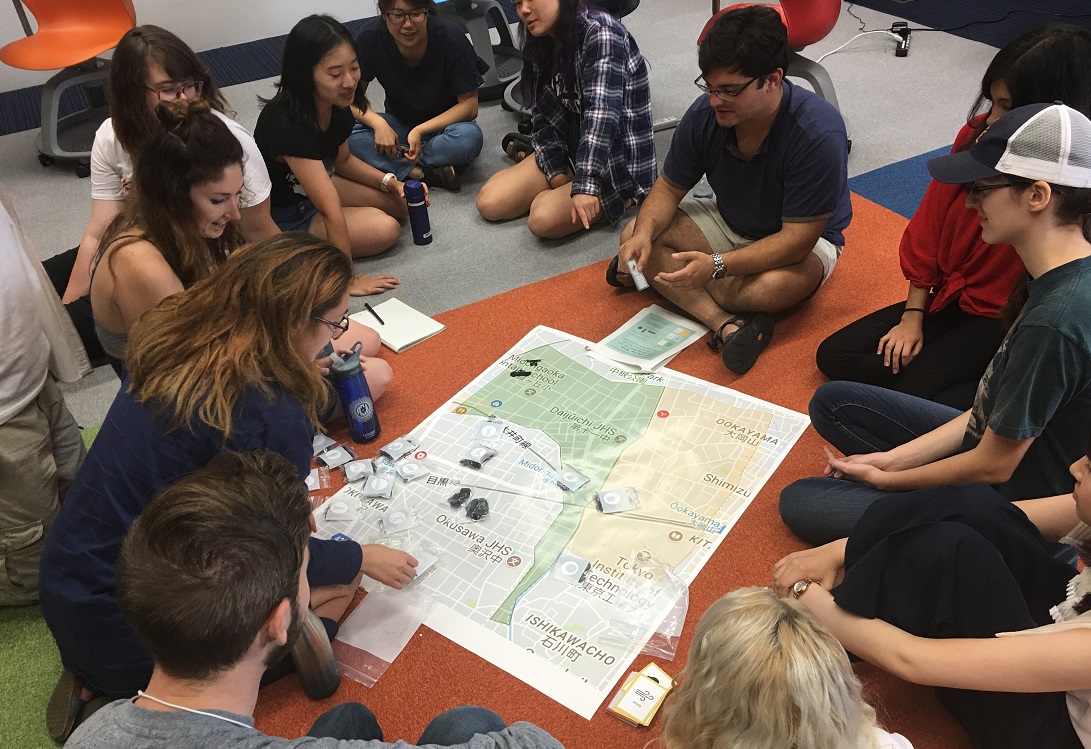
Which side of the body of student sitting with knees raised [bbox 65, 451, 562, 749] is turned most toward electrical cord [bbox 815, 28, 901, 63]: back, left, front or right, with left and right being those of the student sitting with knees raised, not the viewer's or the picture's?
front

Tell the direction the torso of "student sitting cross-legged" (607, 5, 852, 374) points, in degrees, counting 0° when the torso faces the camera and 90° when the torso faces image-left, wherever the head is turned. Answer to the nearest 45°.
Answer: approximately 45°

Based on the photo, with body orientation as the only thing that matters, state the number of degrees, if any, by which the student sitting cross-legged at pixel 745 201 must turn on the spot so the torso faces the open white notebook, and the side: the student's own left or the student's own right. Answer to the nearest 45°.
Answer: approximately 45° to the student's own right

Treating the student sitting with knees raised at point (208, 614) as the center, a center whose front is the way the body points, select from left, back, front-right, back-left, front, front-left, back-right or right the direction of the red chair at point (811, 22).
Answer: front

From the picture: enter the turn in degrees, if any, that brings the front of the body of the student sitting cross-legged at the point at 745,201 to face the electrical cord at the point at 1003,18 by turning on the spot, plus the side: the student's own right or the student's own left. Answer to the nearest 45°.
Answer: approximately 180°

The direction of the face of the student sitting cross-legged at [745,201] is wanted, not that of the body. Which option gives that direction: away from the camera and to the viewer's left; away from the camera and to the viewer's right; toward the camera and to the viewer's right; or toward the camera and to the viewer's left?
toward the camera and to the viewer's left

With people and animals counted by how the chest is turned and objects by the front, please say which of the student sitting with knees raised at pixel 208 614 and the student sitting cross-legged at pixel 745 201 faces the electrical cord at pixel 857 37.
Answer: the student sitting with knees raised at pixel 208 614

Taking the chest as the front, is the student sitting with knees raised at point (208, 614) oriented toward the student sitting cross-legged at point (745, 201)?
yes

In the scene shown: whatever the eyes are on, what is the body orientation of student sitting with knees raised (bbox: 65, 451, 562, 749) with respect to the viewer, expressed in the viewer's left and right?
facing away from the viewer and to the right of the viewer

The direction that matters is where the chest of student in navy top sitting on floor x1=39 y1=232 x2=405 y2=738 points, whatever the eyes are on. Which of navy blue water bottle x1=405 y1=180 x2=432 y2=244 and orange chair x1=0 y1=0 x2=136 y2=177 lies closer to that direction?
the navy blue water bottle

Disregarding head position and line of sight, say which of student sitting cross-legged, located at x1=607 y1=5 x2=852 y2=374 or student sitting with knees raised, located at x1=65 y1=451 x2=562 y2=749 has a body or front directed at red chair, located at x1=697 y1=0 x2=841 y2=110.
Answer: student sitting with knees raised, located at x1=65 y1=451 x2=562 y2=749

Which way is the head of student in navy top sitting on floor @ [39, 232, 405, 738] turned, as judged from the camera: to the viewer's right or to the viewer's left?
to the viewer's right

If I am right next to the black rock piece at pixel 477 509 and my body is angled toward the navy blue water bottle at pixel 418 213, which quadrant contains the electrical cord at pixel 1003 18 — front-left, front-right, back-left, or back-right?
front-right

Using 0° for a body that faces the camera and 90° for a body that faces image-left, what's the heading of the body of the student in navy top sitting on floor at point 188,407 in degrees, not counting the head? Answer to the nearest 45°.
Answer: approximately 225°

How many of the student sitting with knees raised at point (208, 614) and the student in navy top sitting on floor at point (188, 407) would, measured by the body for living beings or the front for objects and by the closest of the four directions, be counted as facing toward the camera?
0

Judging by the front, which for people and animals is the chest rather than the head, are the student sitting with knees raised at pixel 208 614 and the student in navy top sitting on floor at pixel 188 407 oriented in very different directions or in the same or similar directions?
same or similar directions

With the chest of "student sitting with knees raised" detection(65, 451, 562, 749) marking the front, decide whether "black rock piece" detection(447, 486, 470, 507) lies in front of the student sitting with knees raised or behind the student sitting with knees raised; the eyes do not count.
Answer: in front

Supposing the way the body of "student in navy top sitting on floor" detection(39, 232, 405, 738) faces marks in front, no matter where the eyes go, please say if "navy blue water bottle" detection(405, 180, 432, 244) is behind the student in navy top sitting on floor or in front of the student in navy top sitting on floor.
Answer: in front
